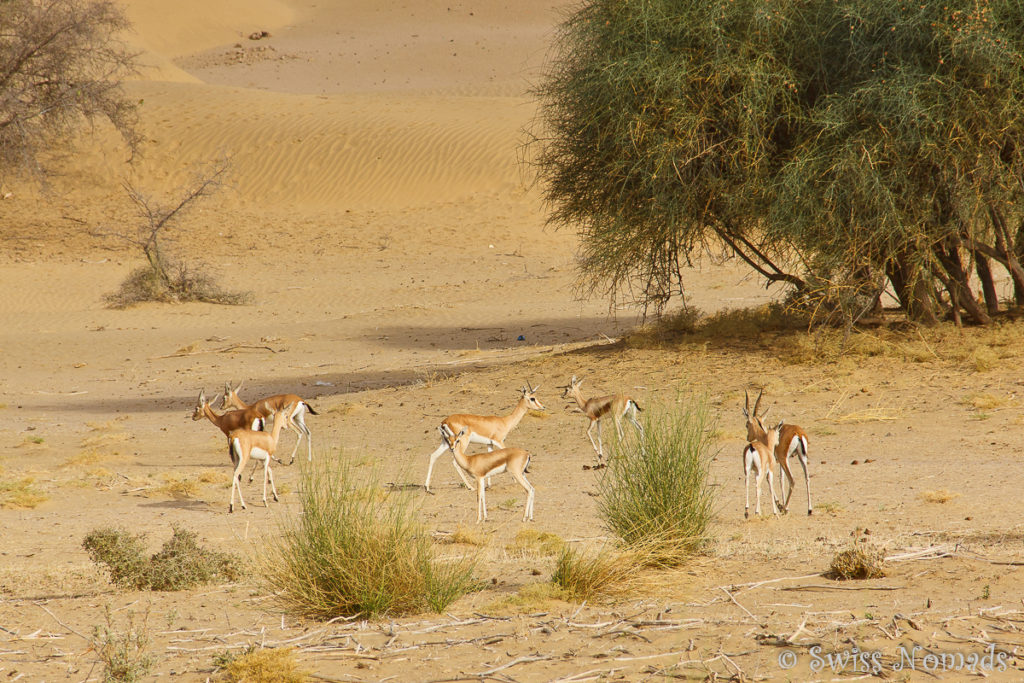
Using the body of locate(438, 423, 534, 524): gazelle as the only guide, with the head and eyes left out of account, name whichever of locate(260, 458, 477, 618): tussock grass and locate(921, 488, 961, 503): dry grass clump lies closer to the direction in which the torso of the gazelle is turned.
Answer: the tussock grass

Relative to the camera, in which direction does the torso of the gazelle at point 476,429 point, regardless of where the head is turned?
to the viewer's right

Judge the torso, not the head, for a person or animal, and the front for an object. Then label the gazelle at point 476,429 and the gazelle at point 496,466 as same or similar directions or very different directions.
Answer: very different directions

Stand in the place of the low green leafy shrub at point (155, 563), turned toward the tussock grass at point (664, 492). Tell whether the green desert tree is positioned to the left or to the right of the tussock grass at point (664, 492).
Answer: left

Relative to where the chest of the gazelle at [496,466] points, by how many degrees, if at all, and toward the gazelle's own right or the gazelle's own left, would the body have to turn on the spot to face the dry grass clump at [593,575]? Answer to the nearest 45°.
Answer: approximately 90° to the gazelle's own left

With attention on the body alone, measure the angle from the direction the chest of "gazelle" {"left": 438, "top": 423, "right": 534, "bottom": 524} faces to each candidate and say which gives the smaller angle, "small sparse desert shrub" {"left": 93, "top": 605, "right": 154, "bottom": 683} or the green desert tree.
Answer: the small sparse desert shrub

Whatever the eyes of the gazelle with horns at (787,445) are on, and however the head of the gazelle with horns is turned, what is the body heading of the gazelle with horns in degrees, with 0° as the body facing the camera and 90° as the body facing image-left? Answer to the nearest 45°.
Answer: approximately 135°

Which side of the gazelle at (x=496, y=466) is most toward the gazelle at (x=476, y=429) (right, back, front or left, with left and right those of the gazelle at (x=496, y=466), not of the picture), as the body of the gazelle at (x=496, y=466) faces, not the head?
right

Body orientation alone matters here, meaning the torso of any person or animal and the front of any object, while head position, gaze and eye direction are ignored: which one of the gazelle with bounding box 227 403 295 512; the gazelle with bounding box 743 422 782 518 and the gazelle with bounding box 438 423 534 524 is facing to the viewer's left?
the gazelle with bounding box 438 423 534 524

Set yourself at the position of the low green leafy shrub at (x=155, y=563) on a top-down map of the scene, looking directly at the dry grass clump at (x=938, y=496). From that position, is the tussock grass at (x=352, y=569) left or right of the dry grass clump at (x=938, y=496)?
right
